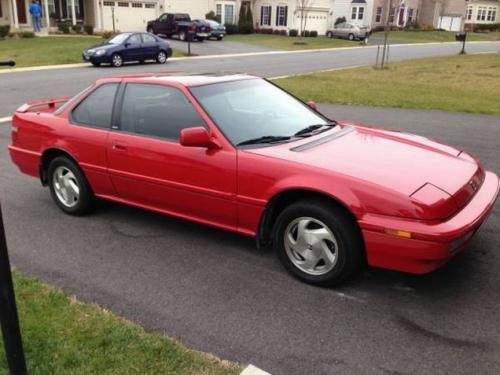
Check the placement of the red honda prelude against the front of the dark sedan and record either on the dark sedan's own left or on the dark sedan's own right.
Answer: on the dark sedan's own left

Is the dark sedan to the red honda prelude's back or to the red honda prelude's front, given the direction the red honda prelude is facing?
to the back

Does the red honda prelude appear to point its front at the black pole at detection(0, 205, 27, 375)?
no

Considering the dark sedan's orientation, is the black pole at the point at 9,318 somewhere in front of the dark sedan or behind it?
in front

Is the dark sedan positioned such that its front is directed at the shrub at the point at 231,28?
no

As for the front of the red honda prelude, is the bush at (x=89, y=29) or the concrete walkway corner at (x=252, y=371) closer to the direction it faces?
the concrete walkway corner

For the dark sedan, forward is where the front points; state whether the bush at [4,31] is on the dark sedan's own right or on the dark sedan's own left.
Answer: on the dark sedan's own right

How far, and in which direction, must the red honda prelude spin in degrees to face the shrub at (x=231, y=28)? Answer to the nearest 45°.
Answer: approximately 135° to its left

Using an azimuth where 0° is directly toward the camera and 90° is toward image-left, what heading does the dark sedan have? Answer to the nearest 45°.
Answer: approximately 45°

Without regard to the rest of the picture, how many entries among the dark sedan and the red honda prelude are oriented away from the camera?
0

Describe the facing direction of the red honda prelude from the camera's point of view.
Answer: facing the viewer and to the right of the viewer

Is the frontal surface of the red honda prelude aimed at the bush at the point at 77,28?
no

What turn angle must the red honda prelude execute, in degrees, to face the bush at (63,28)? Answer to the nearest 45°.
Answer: approximately 135° to its left
